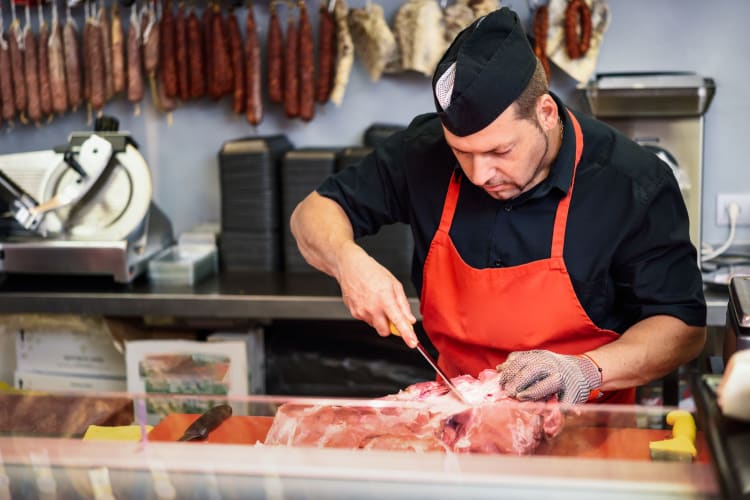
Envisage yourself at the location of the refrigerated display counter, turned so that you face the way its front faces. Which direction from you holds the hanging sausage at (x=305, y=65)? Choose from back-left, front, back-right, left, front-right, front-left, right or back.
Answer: back

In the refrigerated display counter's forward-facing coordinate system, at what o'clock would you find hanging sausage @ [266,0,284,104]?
The hanging sausage is roughly at 6 o'clock from the refrigerated display counter.

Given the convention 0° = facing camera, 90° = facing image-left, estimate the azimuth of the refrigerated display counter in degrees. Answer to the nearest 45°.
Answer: approximately 0°

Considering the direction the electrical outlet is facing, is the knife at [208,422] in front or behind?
in front

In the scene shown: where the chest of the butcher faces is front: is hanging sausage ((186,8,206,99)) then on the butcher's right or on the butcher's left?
on the butcher's right

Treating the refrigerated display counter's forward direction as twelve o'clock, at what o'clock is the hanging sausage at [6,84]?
The hanging sausage is roughly at 5 o'clock from the refrigerated display counter.

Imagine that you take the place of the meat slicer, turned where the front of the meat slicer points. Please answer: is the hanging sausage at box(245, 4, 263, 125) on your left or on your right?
on your left

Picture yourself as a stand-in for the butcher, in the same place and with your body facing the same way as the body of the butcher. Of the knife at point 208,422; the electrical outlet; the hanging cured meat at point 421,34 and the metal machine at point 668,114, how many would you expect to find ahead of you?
1

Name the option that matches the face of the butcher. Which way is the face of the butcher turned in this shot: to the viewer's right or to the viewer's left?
to the viewer's left

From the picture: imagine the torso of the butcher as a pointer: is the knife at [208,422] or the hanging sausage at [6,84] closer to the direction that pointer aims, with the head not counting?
the knife

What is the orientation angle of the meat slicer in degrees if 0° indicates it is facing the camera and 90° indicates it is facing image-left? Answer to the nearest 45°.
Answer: approximately 0°
